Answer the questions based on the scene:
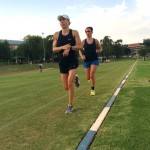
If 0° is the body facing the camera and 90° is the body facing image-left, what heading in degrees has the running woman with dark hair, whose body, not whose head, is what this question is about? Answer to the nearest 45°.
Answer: approximately 0°

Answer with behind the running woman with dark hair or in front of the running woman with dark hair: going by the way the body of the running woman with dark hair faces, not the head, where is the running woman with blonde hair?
in front
